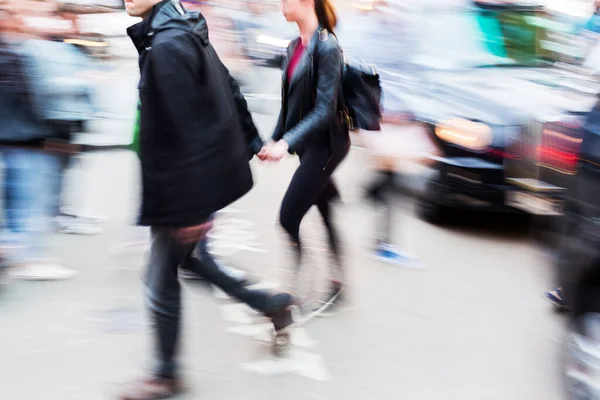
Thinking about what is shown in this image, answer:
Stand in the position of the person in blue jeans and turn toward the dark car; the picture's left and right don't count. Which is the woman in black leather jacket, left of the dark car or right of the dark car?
right

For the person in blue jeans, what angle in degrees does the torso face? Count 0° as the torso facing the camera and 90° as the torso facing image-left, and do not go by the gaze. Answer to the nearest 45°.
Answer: approximately 270°

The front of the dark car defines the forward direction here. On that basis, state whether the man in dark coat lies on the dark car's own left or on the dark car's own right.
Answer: on the dark car's own right

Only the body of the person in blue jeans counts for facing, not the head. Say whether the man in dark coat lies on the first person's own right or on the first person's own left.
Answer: on the first person's own right
